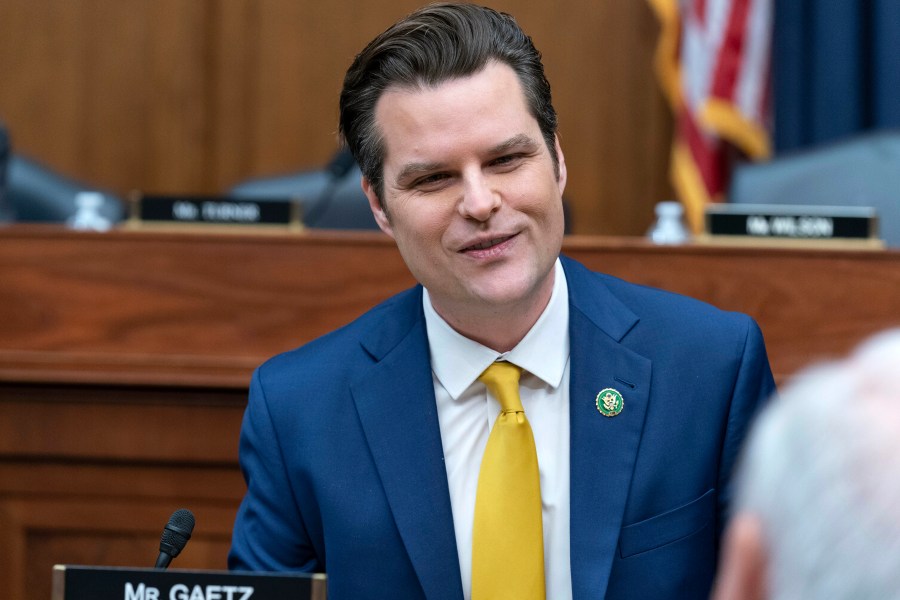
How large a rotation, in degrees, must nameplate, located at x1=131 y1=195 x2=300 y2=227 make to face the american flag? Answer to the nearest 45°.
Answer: approximately 135° to its left

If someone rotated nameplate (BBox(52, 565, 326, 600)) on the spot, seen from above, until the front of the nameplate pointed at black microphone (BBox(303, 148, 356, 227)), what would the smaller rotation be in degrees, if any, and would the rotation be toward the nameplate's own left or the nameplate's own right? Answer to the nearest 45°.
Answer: approximately 180°

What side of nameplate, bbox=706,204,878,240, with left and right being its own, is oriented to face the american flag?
back

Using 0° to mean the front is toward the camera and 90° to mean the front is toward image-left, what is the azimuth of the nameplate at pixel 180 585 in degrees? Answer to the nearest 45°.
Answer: approximately 0°
